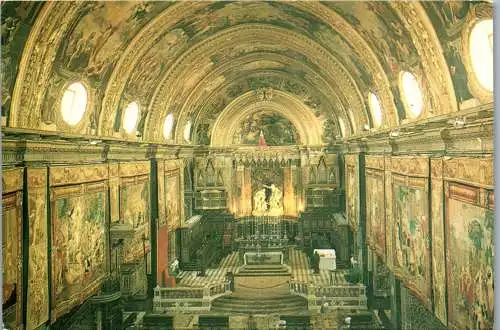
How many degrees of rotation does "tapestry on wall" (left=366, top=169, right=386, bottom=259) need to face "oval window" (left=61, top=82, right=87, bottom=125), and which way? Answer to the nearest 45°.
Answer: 0° — it already faces it

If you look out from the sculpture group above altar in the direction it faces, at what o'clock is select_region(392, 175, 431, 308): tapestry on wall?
The tapestry on wall is roughly at 11 o'clock from the sculpture group above altar.

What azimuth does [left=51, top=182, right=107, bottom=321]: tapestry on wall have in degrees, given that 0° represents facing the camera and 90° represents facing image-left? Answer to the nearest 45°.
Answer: approximately 315°

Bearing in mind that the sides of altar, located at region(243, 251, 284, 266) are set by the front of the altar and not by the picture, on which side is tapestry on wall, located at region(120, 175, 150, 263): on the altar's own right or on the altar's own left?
on the altar's own right

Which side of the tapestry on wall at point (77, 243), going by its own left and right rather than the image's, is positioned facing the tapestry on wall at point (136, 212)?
left

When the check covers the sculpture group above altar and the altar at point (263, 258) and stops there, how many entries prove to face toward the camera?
2

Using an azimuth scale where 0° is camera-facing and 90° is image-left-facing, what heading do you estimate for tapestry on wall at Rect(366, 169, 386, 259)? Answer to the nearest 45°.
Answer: approximately 45°

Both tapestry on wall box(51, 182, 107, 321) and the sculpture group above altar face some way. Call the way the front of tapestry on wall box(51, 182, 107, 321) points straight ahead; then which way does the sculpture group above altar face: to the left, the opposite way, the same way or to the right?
to the right

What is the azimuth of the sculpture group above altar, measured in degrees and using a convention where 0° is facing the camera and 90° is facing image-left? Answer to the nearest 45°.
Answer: approximately 0°
